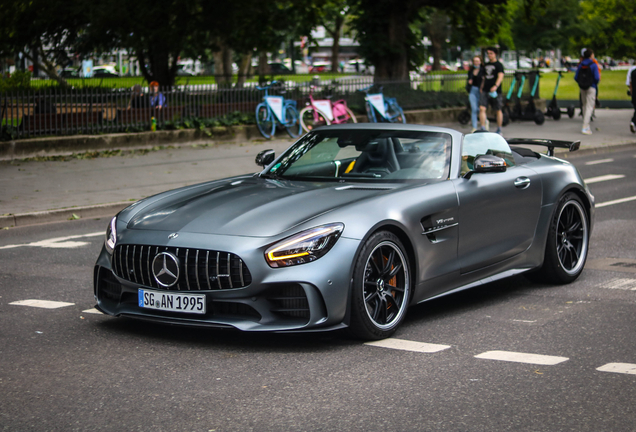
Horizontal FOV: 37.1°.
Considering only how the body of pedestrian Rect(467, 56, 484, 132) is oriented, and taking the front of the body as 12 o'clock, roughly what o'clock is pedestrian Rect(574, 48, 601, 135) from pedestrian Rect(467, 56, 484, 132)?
pedestrian Rect(574, 48, 601, 135) is roughly at 8 o'clock from pedestrian Rect(467, 56, 484, 132).

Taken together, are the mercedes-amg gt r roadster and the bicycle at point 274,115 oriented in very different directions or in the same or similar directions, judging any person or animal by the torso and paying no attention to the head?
same or similar directions

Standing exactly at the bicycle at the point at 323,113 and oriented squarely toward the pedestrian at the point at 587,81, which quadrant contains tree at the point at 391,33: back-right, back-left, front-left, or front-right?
front-left

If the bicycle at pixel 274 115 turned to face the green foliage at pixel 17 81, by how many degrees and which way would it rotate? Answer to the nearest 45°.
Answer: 0° — it already faces it

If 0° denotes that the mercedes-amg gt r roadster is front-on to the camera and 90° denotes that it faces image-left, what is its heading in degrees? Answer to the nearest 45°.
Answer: approximately 45°

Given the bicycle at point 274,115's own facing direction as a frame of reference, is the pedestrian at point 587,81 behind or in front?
behind

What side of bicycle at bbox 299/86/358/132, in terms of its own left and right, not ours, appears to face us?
left

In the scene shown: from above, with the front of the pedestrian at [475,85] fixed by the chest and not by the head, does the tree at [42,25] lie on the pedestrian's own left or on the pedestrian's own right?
on the pedestrian's own right

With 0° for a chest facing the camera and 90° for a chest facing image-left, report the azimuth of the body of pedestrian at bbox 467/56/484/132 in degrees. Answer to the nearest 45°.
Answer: approximately 0°

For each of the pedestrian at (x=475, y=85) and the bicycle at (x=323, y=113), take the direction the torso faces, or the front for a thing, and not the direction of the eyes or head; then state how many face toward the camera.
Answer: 1

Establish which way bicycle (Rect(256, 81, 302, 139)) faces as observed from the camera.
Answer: facing the viewer and to the left of the viewer

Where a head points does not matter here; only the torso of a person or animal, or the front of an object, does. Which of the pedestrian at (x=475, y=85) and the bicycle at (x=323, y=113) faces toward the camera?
the pedestrian

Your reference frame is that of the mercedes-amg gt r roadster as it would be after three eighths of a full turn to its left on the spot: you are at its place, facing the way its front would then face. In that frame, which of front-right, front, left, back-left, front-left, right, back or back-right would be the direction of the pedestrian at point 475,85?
left

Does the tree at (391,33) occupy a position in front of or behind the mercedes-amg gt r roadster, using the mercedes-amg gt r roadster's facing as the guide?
behind

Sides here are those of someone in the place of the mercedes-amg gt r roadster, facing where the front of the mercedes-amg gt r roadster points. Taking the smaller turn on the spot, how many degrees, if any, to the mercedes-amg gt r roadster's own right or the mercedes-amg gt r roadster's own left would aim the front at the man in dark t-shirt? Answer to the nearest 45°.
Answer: approximately 135° to the mercedes-amg gt r roadster's own right

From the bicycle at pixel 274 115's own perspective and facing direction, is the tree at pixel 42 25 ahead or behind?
ahead

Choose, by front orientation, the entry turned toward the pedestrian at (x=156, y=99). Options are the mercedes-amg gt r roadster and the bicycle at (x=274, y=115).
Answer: the bicycle

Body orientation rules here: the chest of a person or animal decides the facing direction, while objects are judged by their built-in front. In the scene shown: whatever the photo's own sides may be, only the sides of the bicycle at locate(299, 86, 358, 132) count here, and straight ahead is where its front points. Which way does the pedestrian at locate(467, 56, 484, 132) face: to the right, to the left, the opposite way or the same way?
to the left

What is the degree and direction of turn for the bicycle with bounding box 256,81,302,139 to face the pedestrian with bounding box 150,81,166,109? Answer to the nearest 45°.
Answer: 0° — it already faces them
